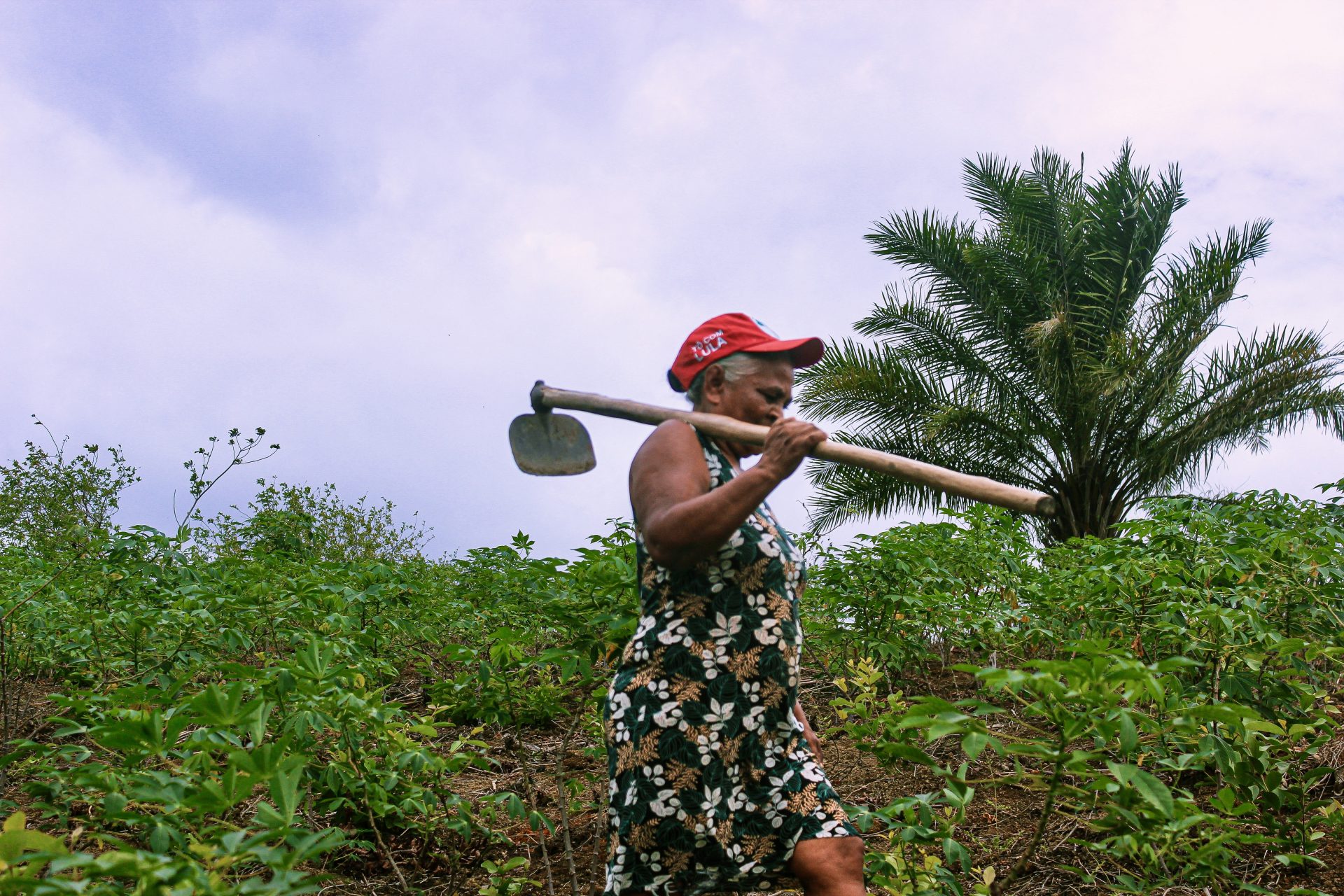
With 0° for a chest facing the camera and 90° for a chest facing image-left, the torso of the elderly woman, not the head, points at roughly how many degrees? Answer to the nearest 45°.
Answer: approximately 270°

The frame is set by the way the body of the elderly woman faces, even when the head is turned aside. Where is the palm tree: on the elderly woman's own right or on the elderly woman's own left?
on the elderly woman's own left
